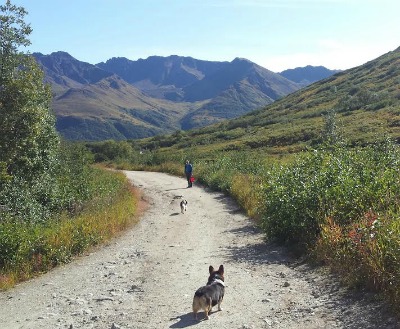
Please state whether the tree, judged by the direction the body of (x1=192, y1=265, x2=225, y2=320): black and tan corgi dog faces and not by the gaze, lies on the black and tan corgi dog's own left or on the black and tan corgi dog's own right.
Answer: on the black and tan corgi dog's own left

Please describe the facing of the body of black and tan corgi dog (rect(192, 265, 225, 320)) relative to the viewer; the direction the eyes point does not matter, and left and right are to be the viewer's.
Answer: facing away from the viewer and to the right of the viewer
